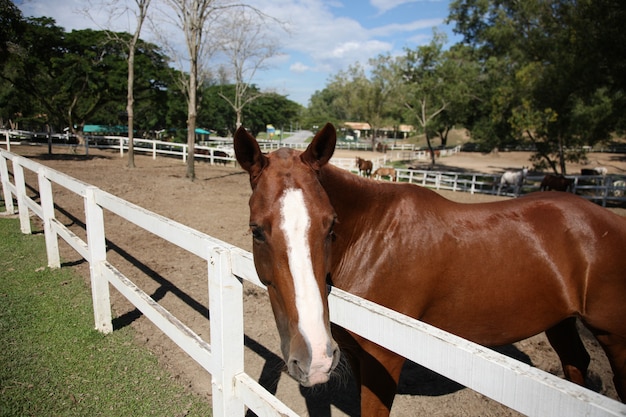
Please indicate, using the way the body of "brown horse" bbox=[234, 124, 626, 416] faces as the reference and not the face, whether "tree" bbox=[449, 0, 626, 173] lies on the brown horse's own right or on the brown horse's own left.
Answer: on the brown horse's own right

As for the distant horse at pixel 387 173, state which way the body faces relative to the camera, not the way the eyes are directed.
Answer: to the viewer's left

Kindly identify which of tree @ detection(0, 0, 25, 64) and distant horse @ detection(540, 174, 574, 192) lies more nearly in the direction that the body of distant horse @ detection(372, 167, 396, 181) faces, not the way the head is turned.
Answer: the tree

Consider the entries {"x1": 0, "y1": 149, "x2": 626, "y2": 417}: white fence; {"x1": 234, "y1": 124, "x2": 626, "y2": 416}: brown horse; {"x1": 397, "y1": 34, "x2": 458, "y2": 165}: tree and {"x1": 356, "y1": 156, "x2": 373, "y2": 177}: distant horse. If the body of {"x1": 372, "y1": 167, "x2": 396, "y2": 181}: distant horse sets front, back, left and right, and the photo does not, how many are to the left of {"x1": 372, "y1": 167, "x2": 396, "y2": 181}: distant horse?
2

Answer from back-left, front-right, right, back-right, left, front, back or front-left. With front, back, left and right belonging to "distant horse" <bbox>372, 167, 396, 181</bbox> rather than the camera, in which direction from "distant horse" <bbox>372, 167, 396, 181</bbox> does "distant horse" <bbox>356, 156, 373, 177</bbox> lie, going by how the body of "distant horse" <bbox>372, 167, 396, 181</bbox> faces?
front-right

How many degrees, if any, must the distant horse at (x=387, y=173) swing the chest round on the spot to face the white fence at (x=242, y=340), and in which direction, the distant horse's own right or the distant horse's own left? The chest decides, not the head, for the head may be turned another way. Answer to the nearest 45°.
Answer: approximately 90° to the distant horse's own left

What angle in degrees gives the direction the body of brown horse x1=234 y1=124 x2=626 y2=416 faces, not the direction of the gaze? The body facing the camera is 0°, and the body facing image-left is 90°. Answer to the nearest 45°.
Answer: approximately 90°

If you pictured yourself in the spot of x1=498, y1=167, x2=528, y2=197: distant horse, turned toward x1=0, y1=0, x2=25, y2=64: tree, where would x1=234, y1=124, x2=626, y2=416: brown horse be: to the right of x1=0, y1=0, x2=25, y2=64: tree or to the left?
left

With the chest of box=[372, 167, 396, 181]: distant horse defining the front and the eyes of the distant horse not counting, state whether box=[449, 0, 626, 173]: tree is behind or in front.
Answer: behind

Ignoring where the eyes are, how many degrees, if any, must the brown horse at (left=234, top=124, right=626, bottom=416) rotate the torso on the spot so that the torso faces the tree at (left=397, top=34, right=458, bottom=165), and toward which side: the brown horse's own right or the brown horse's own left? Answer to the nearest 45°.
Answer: approximately 90° to the brown horse's own right
